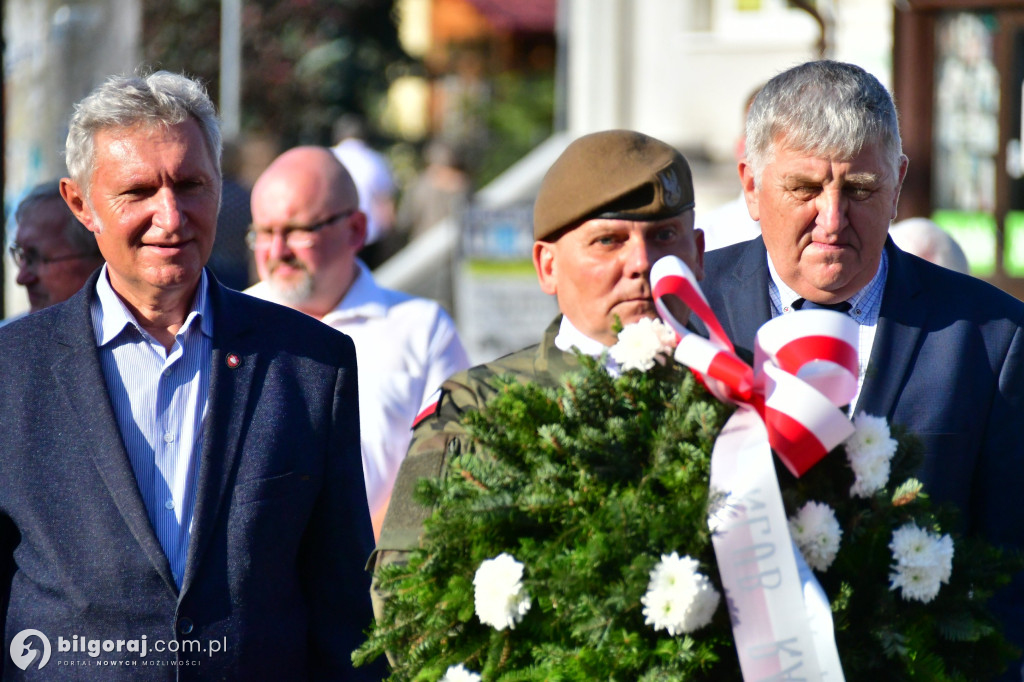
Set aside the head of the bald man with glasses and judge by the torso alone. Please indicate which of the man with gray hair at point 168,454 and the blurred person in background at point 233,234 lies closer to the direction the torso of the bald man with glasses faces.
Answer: the man with gray hair

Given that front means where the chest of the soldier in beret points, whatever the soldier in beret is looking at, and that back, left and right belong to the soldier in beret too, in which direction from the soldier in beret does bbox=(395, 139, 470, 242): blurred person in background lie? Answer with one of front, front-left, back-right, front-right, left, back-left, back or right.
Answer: back

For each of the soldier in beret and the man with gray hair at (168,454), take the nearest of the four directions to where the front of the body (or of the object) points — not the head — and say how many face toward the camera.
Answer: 2

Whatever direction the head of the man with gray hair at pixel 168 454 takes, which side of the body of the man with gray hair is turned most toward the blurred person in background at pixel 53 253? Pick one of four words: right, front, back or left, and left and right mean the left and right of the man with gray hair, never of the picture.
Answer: back

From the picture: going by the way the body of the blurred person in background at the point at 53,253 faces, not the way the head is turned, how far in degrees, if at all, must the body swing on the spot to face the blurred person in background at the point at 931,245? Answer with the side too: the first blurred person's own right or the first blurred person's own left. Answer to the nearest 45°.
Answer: approximately 135° to the first blurred person's own left

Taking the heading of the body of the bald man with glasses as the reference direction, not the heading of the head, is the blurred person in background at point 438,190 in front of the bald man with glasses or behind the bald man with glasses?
behind

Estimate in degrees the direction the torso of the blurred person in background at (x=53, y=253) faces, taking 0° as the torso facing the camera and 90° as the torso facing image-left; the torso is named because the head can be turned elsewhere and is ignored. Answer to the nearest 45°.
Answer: approximately 45°

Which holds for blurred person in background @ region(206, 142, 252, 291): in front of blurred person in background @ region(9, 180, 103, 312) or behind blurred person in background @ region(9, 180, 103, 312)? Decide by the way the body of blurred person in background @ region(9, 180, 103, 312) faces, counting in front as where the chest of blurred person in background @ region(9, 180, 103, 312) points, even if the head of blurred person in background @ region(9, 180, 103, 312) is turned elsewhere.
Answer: behind
